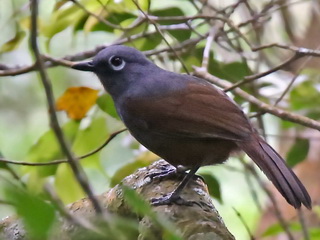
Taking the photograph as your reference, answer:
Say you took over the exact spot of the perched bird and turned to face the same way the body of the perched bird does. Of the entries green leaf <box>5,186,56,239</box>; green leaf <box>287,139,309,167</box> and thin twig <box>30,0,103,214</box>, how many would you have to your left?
2

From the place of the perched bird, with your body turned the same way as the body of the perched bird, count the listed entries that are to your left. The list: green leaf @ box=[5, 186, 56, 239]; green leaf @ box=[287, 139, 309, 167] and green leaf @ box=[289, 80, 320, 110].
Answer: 1

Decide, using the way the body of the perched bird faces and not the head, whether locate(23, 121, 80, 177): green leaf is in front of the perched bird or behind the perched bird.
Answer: in front

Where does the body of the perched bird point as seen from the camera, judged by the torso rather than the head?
to the viewer's left

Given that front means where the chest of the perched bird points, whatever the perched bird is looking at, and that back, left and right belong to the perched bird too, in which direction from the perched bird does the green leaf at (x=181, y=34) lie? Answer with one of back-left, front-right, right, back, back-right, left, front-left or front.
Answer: right

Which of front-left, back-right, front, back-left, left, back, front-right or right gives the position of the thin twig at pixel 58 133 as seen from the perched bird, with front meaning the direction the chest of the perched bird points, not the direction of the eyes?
front

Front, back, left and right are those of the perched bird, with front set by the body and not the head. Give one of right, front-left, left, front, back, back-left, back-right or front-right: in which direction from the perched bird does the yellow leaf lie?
front-right

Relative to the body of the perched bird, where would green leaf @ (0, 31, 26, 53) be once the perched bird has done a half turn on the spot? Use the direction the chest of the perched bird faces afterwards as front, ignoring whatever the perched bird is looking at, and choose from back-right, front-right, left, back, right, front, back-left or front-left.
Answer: back-left

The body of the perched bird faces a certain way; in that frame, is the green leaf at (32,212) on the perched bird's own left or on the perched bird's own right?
on the perched bird's own left
